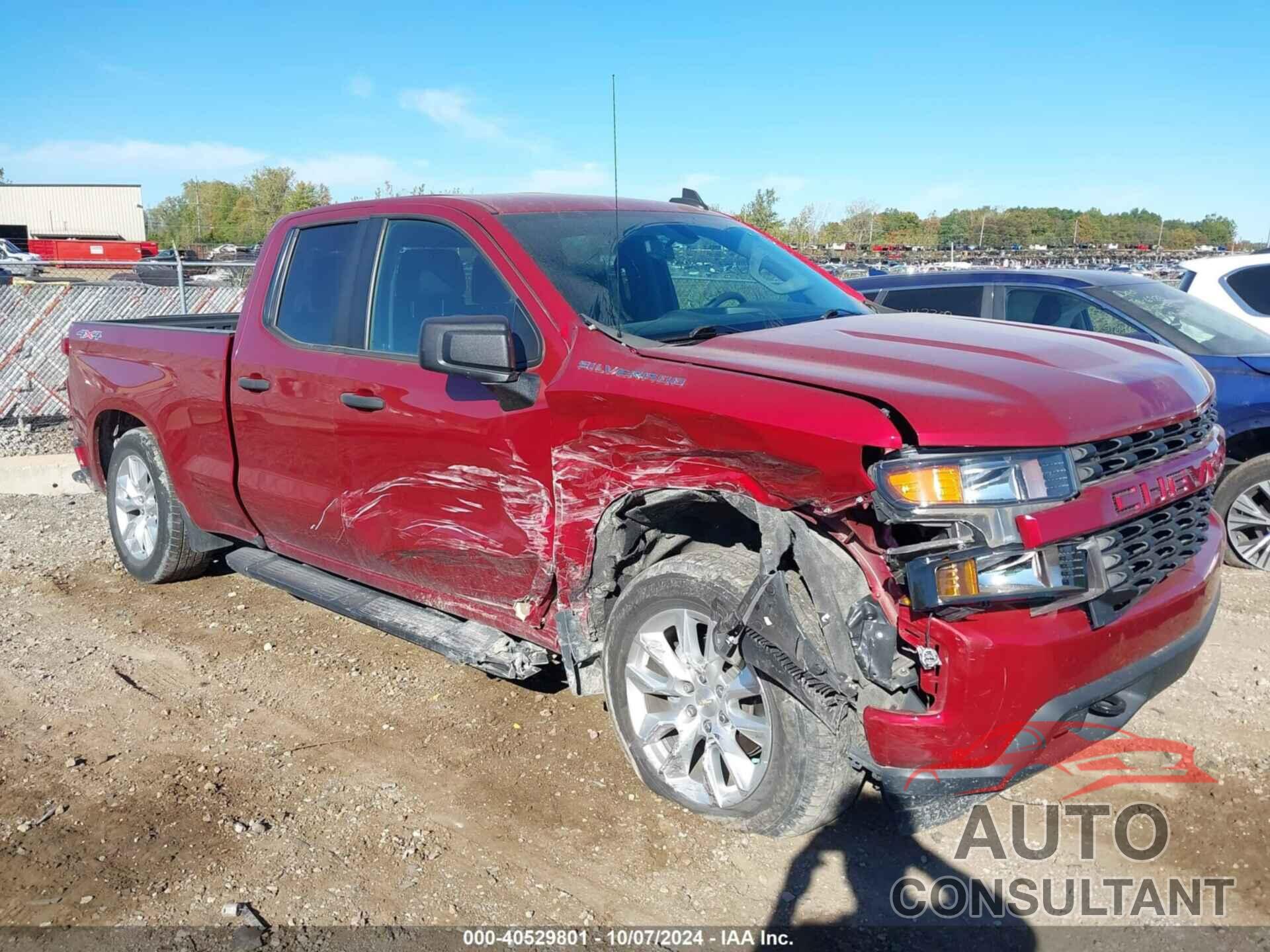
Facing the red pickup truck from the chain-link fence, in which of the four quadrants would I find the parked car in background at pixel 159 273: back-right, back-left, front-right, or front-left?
back-left

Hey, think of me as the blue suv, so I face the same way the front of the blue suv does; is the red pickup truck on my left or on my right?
on my right

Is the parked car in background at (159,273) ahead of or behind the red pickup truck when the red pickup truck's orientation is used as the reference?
behind

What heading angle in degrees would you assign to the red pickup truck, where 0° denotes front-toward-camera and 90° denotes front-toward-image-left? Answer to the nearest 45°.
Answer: approximately 315°

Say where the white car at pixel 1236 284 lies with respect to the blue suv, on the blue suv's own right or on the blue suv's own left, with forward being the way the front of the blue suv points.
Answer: on the blue suv's own left

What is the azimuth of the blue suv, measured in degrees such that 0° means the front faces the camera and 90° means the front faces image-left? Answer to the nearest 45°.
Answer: approximately 315°

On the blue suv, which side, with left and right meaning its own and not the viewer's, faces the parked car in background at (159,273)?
back

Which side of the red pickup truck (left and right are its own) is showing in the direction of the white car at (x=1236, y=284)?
left

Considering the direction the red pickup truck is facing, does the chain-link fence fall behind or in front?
behind
